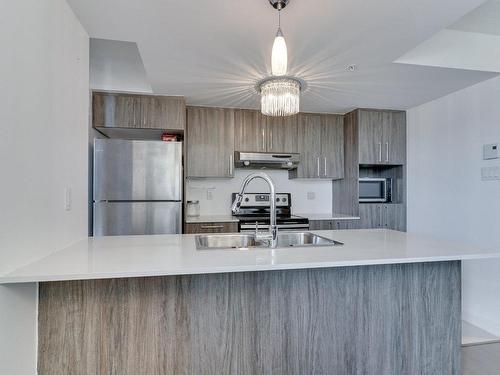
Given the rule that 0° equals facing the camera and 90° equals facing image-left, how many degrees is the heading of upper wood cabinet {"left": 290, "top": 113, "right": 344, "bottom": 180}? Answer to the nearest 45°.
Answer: approximately 0°

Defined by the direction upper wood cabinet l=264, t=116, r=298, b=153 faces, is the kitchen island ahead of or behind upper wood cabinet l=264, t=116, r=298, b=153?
ahead

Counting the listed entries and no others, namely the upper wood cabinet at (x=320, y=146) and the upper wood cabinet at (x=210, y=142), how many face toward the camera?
2

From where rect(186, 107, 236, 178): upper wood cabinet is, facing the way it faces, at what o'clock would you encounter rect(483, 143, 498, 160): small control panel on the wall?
The small control panel on the wall is roughly at 10 o'clock from the upper wood cabinet.

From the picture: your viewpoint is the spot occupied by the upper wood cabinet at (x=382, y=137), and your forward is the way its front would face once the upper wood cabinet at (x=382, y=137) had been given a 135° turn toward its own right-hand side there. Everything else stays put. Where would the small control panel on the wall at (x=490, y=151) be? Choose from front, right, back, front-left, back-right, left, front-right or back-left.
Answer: back

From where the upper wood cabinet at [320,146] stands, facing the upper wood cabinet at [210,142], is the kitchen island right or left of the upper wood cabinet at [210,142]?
left

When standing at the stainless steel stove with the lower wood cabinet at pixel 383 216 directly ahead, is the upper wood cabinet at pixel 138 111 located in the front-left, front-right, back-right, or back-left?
back-right

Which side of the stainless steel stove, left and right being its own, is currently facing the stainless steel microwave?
left
